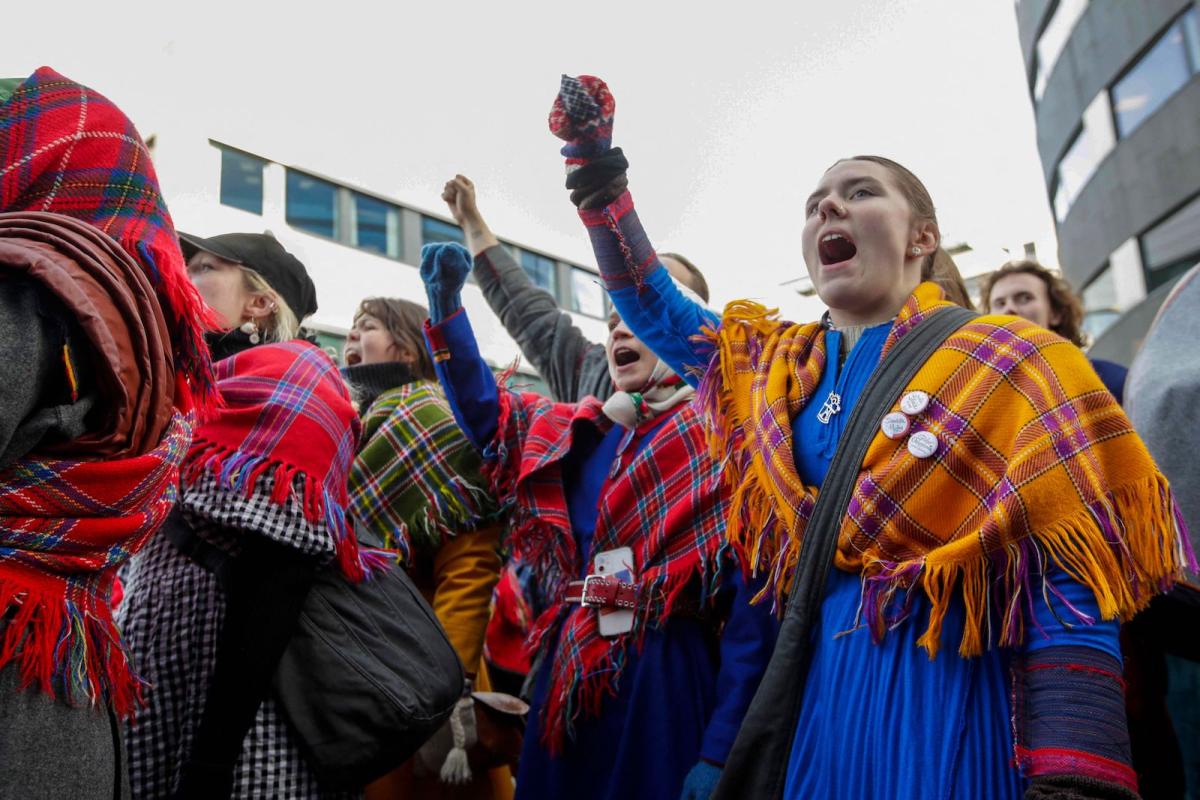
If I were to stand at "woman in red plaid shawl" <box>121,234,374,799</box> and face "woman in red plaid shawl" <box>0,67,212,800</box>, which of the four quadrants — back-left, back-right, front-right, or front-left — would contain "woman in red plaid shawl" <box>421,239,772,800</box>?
back-left

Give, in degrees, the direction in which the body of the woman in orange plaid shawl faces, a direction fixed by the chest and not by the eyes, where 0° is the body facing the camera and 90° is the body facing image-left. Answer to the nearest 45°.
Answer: approximately 45°

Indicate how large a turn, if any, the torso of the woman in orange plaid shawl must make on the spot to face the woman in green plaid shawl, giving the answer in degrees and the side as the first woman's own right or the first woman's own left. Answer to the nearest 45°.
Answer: approximately 90° to the first woman's own right

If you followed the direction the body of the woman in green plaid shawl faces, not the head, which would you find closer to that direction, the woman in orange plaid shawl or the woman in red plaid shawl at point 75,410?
the woman in red plaid shawl
